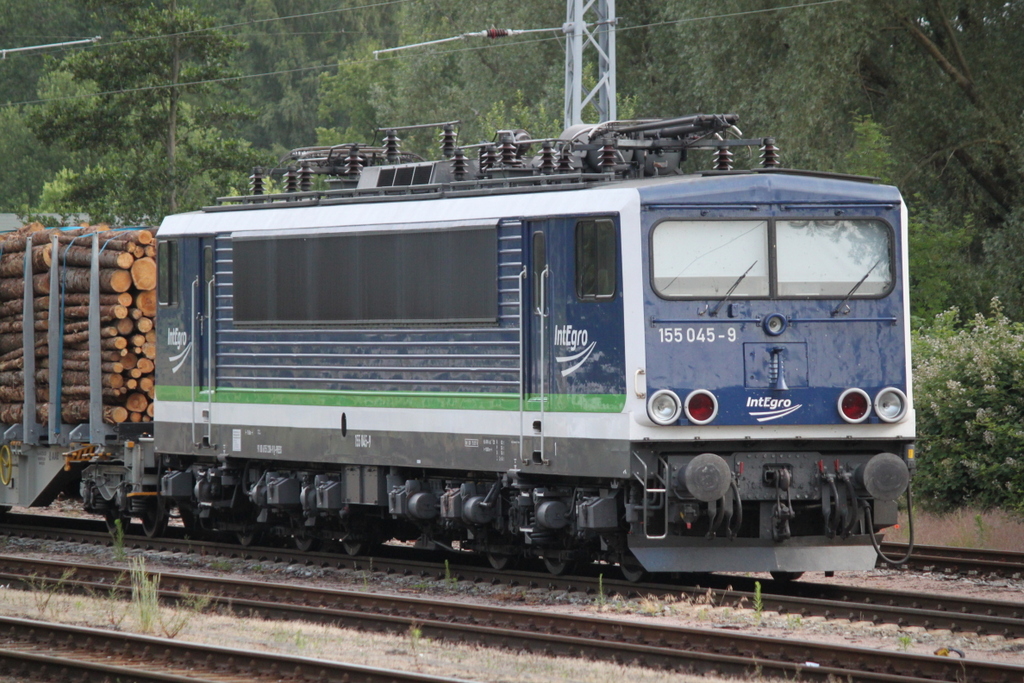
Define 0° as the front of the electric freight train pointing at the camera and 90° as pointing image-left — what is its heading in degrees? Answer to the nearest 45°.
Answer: approximately 315°

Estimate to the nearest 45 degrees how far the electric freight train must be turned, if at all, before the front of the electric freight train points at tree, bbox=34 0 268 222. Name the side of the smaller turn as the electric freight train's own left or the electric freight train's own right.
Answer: approximately 180°

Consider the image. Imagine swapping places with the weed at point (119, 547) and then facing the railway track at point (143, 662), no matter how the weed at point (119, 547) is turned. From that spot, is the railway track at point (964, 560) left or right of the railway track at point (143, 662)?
left

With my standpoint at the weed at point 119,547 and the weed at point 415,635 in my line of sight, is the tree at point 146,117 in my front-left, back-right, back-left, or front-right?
back-left

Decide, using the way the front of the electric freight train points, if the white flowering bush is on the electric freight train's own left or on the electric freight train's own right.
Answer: on the electric freight train's own left

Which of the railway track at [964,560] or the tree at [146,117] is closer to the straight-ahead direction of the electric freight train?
the railway track

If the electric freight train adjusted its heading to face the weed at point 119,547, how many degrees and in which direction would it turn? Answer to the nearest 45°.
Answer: approximately 180°
